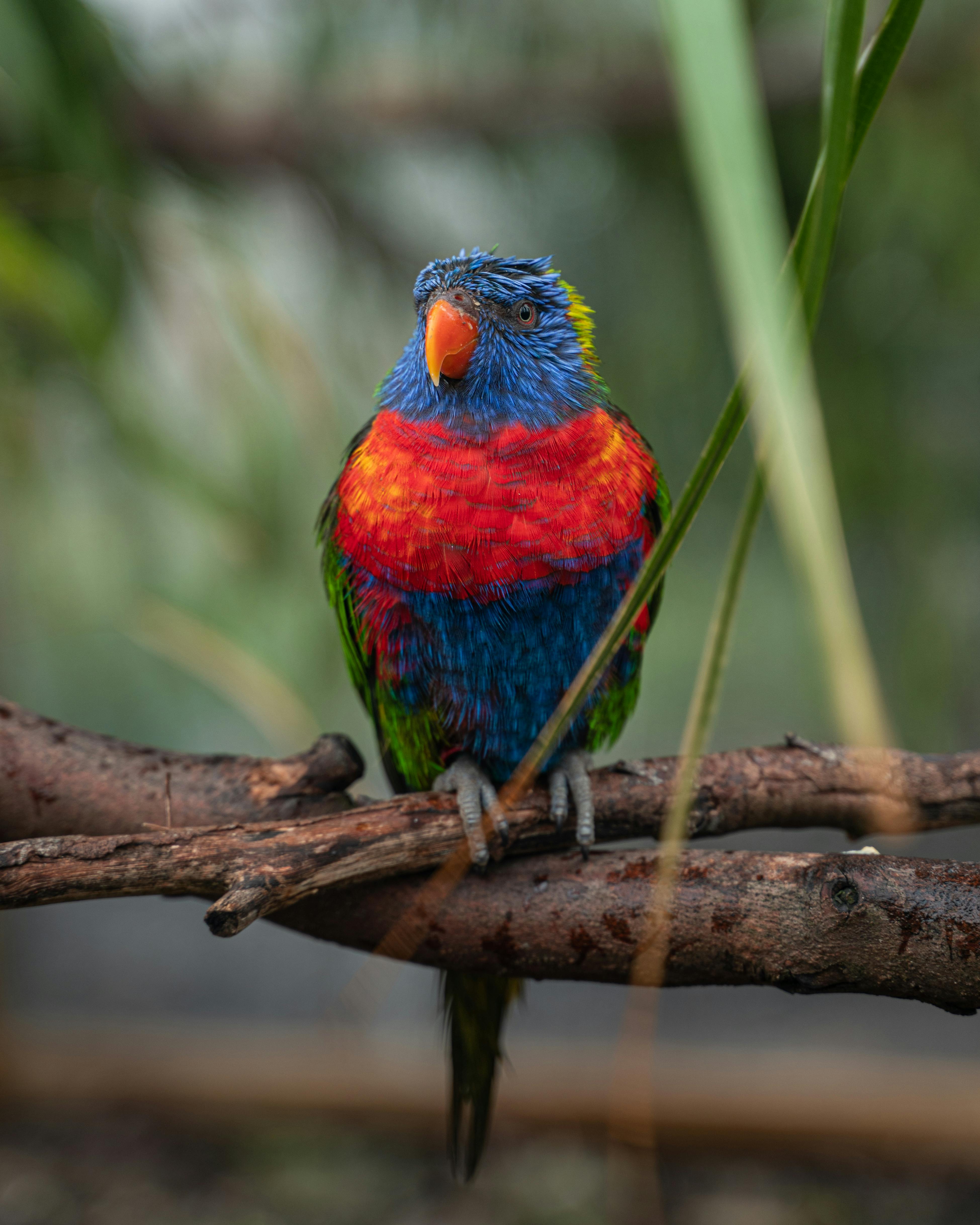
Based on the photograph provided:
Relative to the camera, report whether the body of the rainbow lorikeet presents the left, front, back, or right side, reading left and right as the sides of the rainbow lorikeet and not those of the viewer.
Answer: front

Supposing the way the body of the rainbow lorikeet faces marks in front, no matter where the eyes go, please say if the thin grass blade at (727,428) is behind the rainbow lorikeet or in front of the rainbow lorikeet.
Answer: in front

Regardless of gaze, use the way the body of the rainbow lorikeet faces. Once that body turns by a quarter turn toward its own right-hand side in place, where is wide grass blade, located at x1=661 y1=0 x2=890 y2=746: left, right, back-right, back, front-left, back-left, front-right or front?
left
